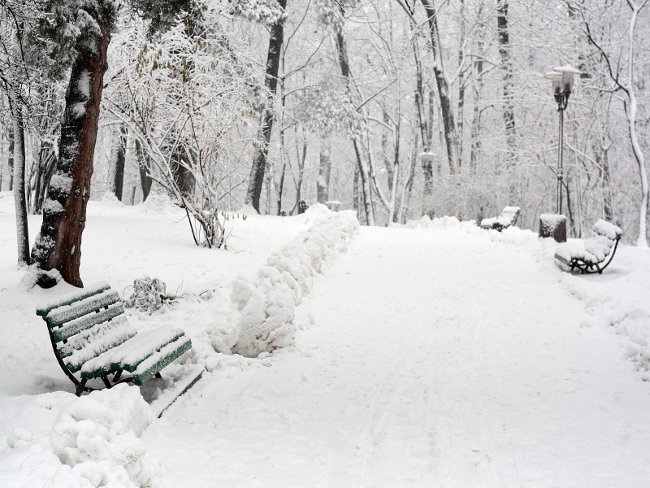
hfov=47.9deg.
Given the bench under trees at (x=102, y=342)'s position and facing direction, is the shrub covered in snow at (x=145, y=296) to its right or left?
on its left

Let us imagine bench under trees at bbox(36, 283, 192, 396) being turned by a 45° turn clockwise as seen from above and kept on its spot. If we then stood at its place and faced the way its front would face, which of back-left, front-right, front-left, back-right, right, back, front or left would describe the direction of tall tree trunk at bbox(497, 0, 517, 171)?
back-left

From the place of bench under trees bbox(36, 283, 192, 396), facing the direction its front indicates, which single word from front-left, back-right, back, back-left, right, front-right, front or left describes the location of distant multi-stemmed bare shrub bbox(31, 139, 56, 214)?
back-left

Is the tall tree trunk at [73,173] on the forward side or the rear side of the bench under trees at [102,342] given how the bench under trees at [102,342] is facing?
on the rear side

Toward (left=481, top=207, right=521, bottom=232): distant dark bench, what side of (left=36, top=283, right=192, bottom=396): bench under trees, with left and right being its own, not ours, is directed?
left

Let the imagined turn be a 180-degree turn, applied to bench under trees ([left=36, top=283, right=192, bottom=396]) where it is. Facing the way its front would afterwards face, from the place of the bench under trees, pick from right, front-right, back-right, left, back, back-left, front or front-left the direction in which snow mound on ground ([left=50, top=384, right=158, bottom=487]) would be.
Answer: back-left
